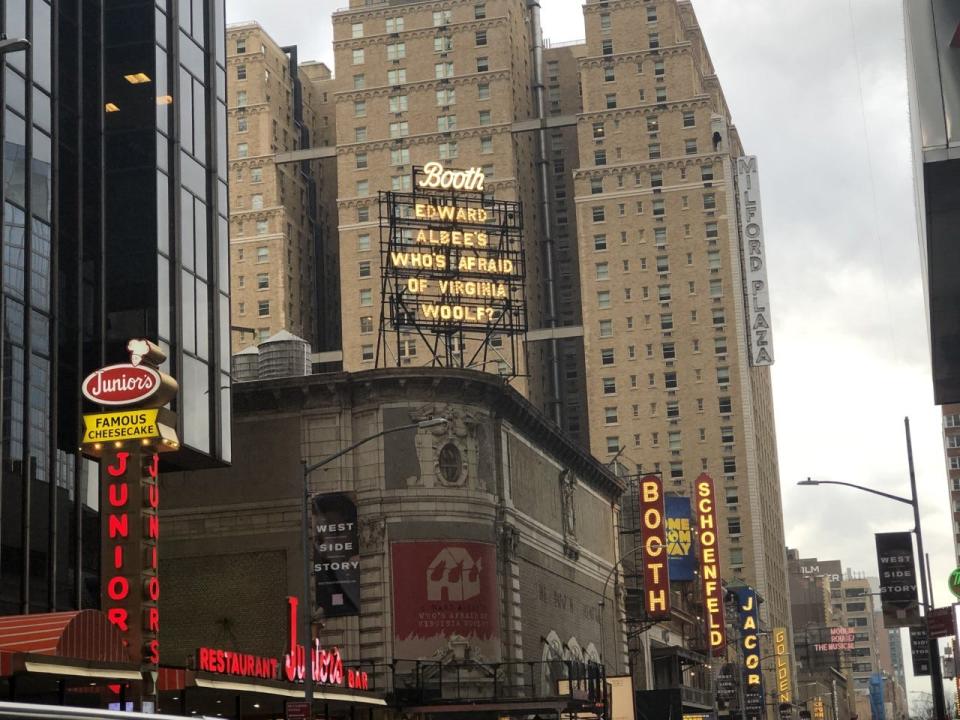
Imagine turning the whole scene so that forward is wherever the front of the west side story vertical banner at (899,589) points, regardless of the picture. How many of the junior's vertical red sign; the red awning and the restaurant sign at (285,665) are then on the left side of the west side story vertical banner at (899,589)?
0

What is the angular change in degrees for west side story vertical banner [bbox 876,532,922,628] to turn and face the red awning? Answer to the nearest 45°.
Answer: approximately 45° to its right

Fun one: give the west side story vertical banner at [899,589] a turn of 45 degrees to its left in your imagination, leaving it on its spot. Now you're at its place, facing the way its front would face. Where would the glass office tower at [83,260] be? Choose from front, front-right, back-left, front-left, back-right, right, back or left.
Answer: back-right

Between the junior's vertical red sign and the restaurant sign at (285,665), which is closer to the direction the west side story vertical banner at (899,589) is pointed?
the junior's vertical red sign

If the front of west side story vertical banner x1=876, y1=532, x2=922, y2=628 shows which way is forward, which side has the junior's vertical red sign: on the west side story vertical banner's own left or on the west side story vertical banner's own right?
on the west side story vertical banner's own right

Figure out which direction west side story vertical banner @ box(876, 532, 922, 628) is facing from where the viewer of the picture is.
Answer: facing the viewer

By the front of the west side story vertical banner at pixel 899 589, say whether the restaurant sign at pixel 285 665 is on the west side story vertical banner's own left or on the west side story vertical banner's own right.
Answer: on the west side story vertical banner's own right
